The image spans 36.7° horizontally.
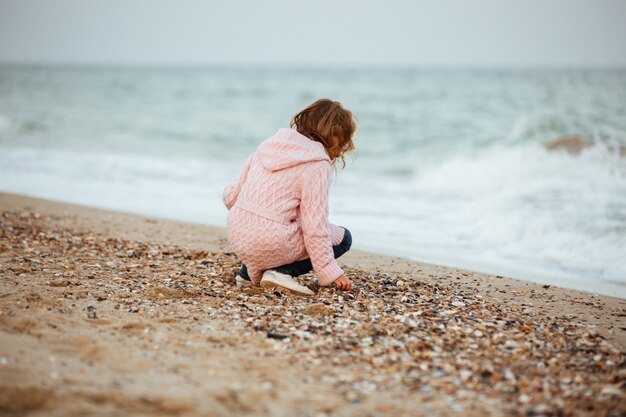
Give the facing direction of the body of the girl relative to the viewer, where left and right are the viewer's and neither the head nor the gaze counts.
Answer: facing away from the viewer and to the right of the viewer

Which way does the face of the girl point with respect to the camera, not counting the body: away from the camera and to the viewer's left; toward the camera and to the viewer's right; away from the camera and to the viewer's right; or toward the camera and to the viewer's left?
away from the camera and to the viewer's right
